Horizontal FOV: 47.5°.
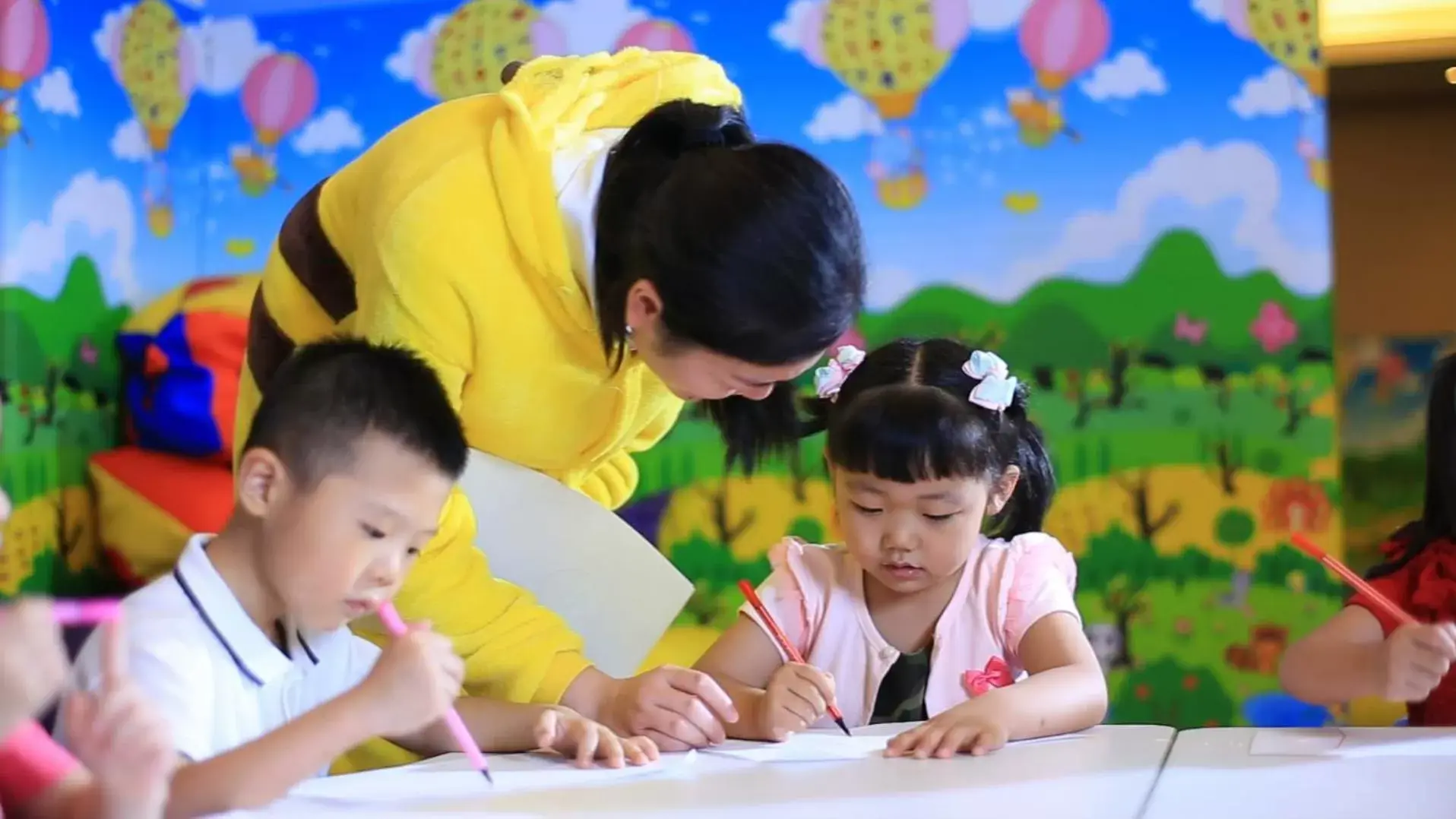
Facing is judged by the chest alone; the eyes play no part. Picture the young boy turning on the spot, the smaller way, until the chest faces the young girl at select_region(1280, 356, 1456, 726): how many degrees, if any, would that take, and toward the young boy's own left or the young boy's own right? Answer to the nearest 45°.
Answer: approximately 45° to the young boy's own left

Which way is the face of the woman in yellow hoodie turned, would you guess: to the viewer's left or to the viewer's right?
to the viewer's right

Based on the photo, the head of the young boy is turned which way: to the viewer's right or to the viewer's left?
to the viewer's right

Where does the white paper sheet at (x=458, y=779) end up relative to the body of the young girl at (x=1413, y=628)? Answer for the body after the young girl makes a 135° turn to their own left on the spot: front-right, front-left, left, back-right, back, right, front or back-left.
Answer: back

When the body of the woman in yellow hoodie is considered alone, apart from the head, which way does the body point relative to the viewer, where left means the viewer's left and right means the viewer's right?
facing the viewer and to the right of the viewer

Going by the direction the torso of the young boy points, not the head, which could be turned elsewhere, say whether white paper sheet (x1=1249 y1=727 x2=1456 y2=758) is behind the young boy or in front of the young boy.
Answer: in front
